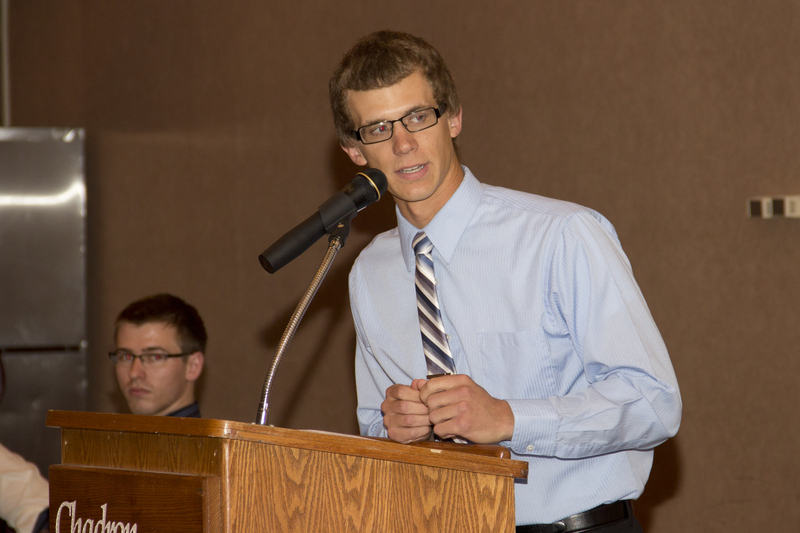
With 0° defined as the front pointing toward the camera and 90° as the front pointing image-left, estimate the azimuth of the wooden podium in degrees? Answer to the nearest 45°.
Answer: approximately 45°
